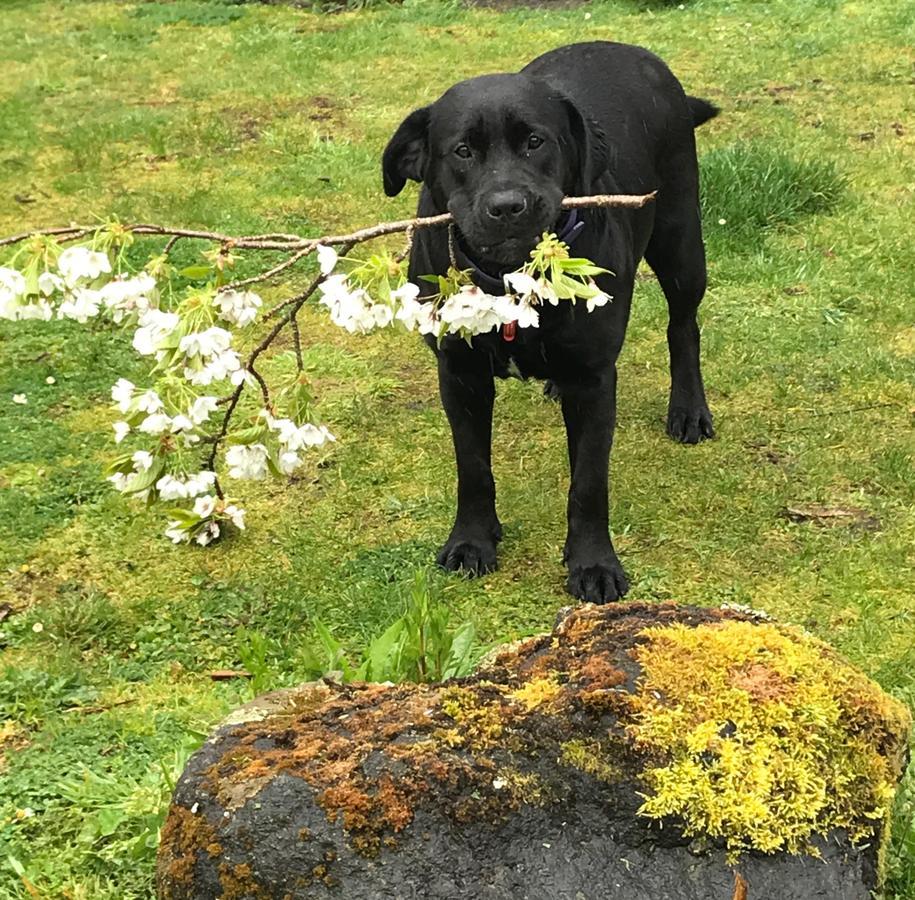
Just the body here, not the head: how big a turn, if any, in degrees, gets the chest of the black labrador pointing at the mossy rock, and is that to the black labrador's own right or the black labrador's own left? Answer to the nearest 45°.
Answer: approximately 45° to the black labrador's own left

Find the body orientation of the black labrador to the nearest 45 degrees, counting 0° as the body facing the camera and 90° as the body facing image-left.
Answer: approximately 45°
